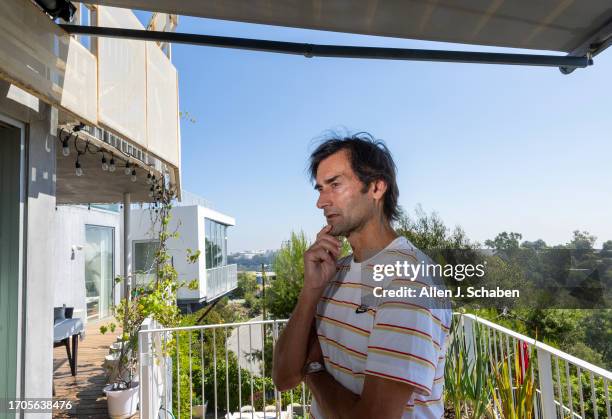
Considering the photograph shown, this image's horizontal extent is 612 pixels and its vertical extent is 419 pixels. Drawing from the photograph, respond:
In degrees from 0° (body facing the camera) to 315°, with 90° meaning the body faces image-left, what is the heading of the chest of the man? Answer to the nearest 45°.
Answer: approximately 45°

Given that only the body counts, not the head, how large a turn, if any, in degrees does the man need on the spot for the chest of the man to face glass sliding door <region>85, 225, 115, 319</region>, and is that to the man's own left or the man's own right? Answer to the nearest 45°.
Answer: approximately 90° to the man's own right

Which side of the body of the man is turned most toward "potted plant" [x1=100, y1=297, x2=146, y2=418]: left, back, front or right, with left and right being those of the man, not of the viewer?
right

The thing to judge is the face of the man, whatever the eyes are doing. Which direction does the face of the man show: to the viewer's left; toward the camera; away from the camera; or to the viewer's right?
to the viewer's left

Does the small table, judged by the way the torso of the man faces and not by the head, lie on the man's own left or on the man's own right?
on the man's own right

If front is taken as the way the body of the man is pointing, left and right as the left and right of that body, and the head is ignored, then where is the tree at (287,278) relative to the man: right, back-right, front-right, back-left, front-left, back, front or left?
back-right

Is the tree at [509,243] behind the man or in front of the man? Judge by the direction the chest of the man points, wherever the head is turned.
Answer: behind

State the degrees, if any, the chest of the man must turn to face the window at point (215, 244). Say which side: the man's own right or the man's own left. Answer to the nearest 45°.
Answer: approximately 135° to the man's own right
